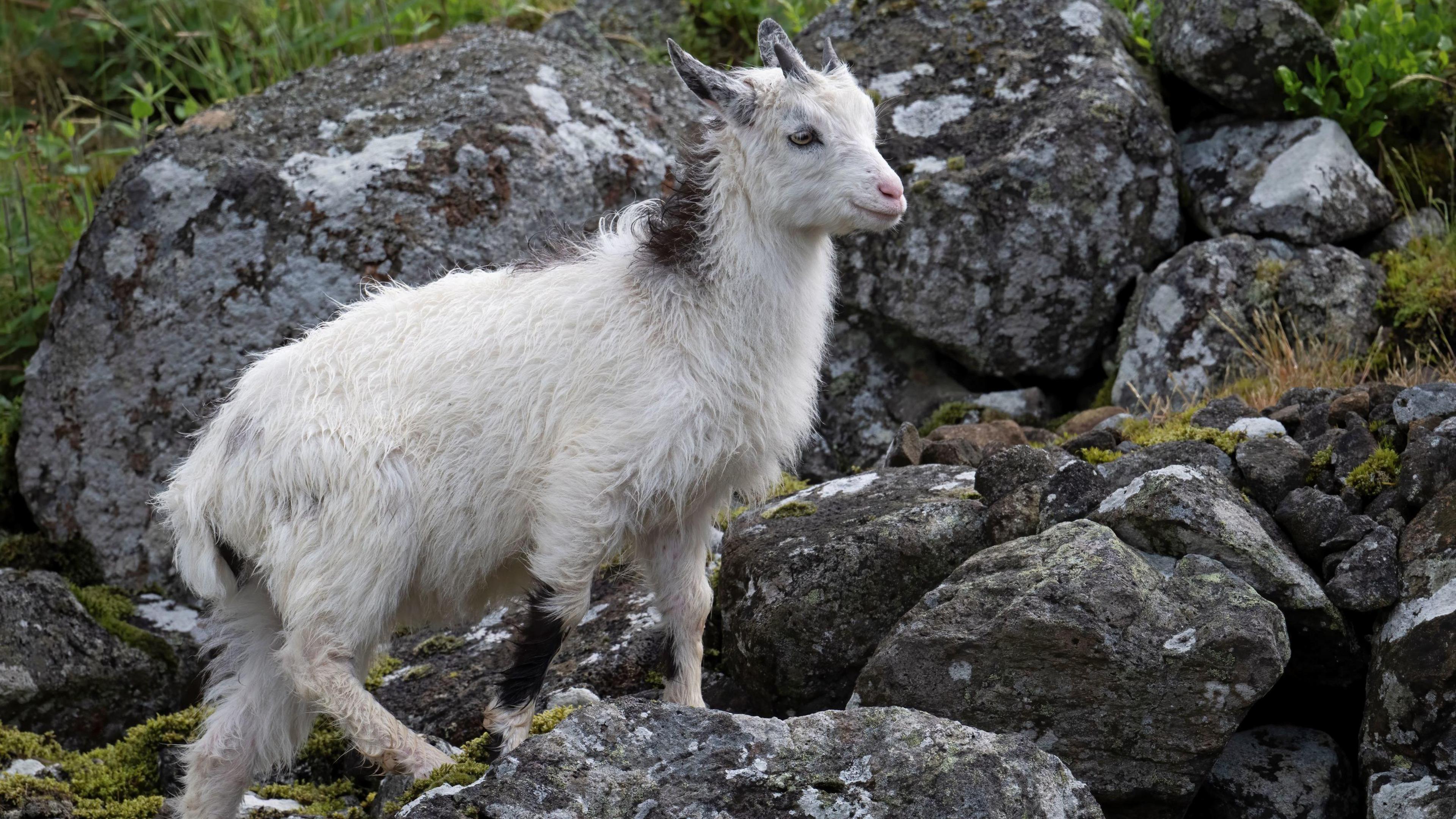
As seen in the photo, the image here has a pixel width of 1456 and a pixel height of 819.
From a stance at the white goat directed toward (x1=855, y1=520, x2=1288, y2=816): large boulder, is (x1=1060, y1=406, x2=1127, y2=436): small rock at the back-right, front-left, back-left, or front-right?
front-left

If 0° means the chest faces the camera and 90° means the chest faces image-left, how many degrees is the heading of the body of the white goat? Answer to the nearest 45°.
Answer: approximately 270°

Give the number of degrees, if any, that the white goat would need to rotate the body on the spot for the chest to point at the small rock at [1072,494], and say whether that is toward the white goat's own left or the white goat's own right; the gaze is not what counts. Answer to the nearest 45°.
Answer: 0° — it already faces it

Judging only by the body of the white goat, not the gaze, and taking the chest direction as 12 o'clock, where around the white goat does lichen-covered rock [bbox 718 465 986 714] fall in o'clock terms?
The lichen-covered rock is roughly at 12 o'clock from the white goat.

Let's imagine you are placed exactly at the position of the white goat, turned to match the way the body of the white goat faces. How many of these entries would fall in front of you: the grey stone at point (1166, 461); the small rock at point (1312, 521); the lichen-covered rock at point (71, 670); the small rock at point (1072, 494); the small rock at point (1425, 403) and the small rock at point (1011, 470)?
5

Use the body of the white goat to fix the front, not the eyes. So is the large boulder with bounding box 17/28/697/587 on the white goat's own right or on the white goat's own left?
on the white goat's own left

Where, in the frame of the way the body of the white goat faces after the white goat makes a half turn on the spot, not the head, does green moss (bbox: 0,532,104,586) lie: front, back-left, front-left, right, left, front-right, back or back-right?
front-right

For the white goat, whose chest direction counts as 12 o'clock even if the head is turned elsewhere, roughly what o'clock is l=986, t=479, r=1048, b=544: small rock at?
The small rock is roughly at 12 o'clock from the white goat.

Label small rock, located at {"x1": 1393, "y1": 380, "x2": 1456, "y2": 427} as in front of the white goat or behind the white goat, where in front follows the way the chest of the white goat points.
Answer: in front

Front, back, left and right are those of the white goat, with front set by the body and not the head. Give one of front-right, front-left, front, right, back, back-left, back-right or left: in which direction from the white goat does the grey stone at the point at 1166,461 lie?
front

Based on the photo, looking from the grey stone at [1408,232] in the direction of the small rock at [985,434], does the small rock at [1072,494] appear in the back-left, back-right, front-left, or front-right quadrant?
front-left

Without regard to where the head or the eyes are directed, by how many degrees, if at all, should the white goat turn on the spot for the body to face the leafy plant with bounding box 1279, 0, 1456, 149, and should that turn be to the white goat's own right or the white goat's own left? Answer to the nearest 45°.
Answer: approximately 45° to the white goat's own left

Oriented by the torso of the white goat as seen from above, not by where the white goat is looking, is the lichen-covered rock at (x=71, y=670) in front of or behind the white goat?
behind

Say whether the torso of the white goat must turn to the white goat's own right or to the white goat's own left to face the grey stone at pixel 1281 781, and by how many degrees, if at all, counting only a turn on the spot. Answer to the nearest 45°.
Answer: approximately 45° to the white goat's own right

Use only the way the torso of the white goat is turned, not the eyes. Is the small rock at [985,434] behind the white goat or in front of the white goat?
in front

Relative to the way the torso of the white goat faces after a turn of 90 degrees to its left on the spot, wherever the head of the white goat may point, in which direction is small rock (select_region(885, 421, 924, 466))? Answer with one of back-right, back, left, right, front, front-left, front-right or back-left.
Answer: front-right
